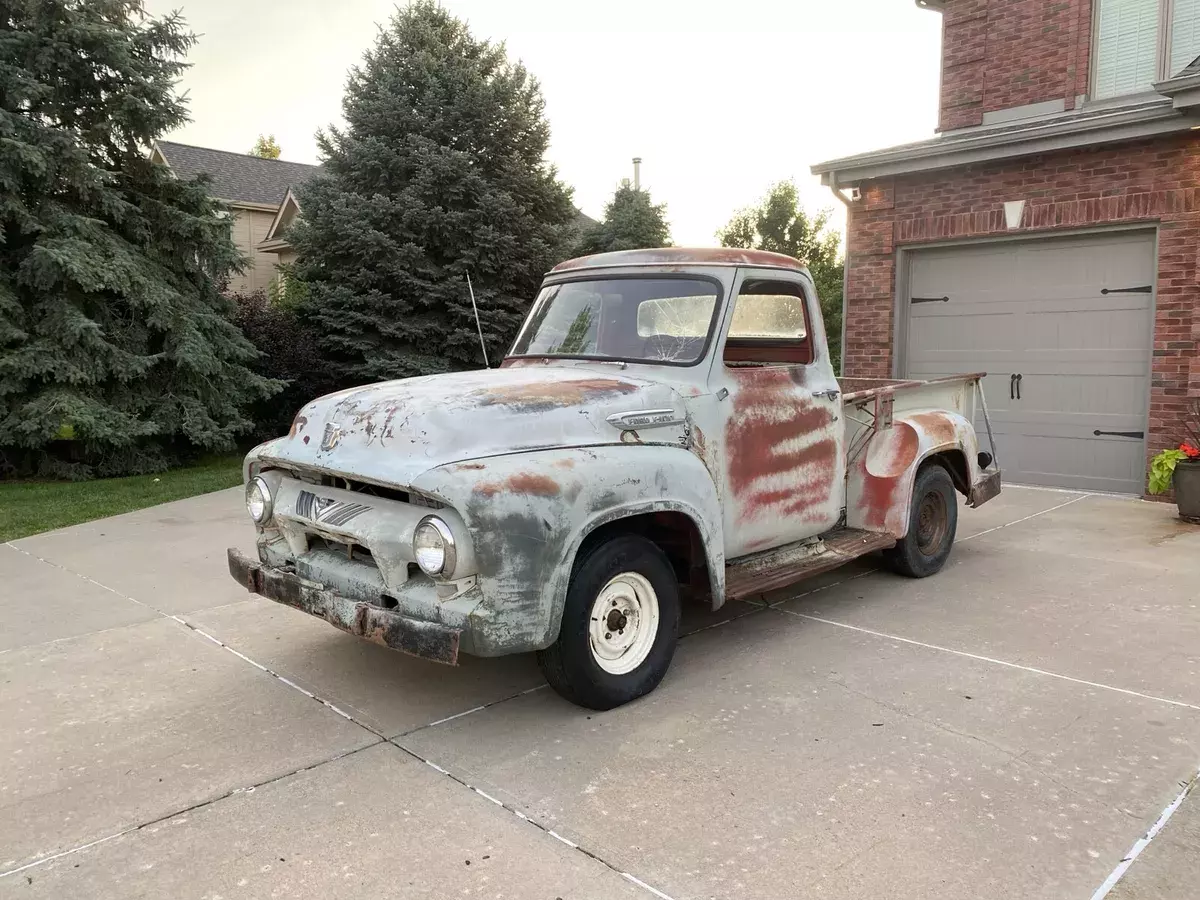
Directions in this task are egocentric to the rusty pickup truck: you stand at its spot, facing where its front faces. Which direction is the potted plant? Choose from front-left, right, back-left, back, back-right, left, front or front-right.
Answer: back

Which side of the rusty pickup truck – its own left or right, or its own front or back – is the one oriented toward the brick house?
back

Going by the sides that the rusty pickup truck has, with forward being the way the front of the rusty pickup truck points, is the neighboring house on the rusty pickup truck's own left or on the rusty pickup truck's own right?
on the rusty pickup truck's own right

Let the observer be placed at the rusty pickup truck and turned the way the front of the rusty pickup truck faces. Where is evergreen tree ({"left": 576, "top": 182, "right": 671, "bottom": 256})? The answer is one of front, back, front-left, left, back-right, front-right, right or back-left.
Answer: back-right

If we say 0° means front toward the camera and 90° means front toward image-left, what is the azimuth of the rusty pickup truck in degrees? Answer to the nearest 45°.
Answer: approximately 45°

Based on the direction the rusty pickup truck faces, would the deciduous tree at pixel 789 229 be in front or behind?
behind

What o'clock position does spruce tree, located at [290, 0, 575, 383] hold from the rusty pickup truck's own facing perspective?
The spruce tree is roughly at 4 o'clock from the rusty pickup truck.

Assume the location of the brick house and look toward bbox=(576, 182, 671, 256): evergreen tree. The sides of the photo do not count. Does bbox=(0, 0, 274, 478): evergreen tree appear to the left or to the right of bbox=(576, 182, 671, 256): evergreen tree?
left

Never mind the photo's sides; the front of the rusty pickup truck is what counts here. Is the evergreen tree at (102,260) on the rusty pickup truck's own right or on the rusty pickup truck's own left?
on the rusty pickup truck's own right
